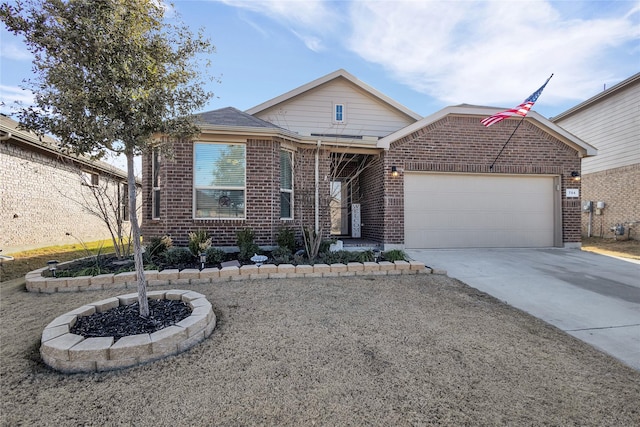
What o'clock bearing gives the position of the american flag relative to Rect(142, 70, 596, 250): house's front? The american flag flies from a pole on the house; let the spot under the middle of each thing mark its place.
The american flag is roughly at 11 o'clock from the house.

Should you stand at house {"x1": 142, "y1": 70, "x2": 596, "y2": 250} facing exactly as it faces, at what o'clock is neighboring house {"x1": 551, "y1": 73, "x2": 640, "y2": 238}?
The neighboring house is roughly at 8 o'clock from the house.

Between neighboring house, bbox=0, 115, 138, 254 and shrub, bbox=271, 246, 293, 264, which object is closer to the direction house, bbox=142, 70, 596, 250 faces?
the shrub

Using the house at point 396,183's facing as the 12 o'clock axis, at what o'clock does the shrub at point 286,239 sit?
The shrub is roughly at 2 o'clock from the house.

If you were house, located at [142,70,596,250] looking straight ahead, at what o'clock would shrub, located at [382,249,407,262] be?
The shrub is roughly at 12 o'clock from the house.

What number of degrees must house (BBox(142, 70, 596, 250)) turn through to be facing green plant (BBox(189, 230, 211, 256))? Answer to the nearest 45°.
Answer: approximately 45° to its right

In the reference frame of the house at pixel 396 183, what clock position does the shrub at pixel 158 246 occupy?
The shrub is roughly at 2 o'clock from the house.

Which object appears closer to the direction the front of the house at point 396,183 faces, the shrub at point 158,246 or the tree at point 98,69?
the tree

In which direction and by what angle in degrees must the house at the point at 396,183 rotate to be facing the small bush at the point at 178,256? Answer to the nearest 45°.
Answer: approximately 45° to its right

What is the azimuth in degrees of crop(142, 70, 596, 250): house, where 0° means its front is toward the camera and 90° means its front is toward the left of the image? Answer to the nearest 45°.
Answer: approximately 0°

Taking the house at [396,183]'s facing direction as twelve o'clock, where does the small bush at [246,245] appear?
The small bush is roughly at 2 o'clock from the house.
